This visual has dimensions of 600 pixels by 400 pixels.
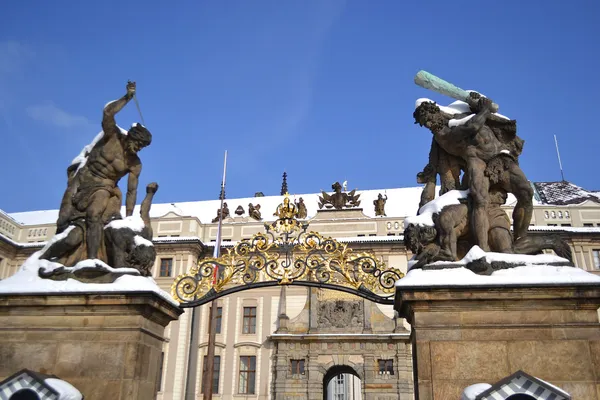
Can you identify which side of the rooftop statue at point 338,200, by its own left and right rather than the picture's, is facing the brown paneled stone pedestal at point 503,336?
front

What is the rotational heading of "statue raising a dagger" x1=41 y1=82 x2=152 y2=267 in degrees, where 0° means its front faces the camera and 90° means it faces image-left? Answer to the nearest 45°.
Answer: approximately 315°

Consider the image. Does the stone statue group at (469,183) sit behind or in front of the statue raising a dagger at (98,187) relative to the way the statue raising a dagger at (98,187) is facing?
in front

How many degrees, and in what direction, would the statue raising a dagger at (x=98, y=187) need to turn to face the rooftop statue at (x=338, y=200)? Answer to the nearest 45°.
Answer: approximately 90° to its left

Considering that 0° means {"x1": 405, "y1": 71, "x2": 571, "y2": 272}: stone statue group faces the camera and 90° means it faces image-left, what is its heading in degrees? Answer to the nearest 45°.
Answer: approximately 45°

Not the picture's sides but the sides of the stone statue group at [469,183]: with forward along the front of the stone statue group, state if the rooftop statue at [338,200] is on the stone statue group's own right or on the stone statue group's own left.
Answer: on the stone statue group's own right

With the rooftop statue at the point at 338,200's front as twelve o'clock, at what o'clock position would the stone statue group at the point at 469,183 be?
The stone statue group is roughly at 12 o'clock from the rooftop statue.

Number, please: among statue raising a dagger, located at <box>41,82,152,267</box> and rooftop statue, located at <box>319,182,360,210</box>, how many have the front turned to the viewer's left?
0

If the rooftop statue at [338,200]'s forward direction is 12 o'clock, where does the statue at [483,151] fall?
The statue is roughly at 12 o'clock from the rooftop statue.

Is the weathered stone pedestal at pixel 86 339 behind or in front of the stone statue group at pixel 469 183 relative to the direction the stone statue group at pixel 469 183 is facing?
in front

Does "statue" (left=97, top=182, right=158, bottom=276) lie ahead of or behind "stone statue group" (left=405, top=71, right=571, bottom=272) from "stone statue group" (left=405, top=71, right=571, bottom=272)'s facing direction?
ahead
